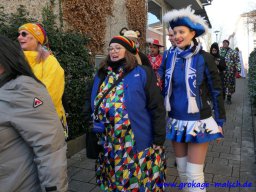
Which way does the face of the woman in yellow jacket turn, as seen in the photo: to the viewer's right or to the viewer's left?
to the viewer's left

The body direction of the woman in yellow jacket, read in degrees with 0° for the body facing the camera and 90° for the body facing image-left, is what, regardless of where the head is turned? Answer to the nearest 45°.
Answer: approximately 90°

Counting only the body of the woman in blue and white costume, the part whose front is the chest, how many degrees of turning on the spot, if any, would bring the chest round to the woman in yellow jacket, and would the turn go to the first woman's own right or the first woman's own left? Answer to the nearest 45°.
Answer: approximately 45° to the first woman's own right

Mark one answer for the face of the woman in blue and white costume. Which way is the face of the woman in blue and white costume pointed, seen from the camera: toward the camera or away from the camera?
toward the camera

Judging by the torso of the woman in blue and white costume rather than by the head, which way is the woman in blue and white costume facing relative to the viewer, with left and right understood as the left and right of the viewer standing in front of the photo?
facing the viewer and to the left of the viewer
